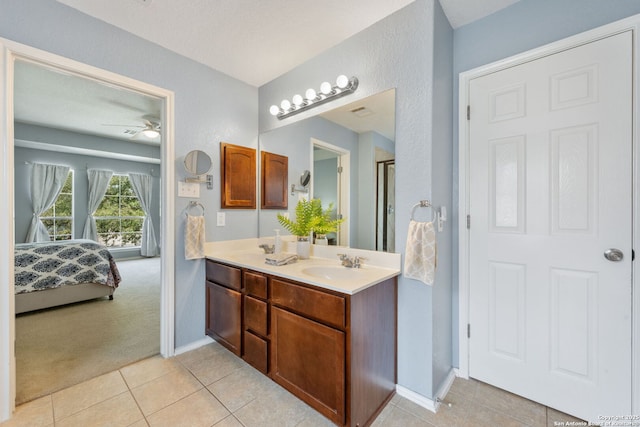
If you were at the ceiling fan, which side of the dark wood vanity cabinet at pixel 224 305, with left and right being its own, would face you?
right

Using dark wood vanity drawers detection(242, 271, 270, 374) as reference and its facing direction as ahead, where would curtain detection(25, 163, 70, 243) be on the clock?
The curtain is roughly at 3 o'clock from the dark wood vanity drawers.

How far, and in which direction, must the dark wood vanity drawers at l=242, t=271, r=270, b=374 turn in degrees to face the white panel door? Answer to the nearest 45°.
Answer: approximately 90° to its left

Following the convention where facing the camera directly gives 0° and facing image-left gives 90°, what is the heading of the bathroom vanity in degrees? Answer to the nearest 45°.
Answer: approximately 45°

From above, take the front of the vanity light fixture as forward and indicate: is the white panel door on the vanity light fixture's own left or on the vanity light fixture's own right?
on the vanity light fixture's own left

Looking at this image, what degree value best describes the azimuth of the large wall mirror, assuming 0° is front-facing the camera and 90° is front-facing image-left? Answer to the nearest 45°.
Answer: approximately 45°
